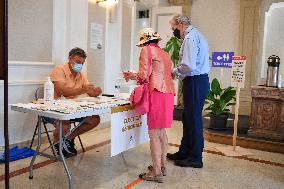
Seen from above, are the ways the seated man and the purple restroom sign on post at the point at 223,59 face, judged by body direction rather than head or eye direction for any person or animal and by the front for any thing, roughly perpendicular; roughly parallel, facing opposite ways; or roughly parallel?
roughly perpendicular

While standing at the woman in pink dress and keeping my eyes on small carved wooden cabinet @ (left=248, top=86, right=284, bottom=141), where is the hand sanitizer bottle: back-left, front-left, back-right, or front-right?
back-left

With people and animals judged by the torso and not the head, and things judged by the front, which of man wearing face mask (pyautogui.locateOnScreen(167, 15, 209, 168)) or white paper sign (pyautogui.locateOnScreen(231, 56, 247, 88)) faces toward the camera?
the white paper sign

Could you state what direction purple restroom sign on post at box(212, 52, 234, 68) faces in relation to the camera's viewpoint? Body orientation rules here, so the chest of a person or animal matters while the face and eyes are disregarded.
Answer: facing the viewer

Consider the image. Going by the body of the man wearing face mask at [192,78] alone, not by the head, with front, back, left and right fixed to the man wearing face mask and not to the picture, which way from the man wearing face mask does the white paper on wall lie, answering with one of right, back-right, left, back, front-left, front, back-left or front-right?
front-right

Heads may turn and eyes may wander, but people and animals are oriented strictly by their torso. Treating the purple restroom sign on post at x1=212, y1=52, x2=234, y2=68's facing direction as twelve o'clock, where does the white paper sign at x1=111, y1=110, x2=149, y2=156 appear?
The white paper sign is roughly at 1 o'clock from the purple restroom sign on post.

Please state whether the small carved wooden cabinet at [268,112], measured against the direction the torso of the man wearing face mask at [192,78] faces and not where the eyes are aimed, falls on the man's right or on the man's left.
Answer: on the man's right

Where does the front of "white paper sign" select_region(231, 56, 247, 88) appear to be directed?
toward the camera

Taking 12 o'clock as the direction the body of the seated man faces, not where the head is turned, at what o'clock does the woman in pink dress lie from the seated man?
The woman in pink dress is roughly at 12 o'clock from the seated man.

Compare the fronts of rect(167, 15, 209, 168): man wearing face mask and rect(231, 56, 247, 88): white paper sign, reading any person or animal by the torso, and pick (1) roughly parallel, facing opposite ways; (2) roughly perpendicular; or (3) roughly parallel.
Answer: roughly perpendicular

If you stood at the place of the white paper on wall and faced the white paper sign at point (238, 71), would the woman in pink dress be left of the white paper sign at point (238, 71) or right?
right

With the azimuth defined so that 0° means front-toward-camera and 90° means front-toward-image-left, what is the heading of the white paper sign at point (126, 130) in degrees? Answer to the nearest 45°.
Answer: approximately 315°

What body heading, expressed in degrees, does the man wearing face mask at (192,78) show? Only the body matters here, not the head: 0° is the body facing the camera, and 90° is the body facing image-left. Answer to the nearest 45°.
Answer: approximately 90°

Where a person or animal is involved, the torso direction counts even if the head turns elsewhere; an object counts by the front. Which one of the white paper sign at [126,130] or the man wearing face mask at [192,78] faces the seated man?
the man wearing face mask

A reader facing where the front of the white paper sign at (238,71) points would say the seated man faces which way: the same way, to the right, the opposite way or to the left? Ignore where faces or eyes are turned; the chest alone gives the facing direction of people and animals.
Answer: to the left
